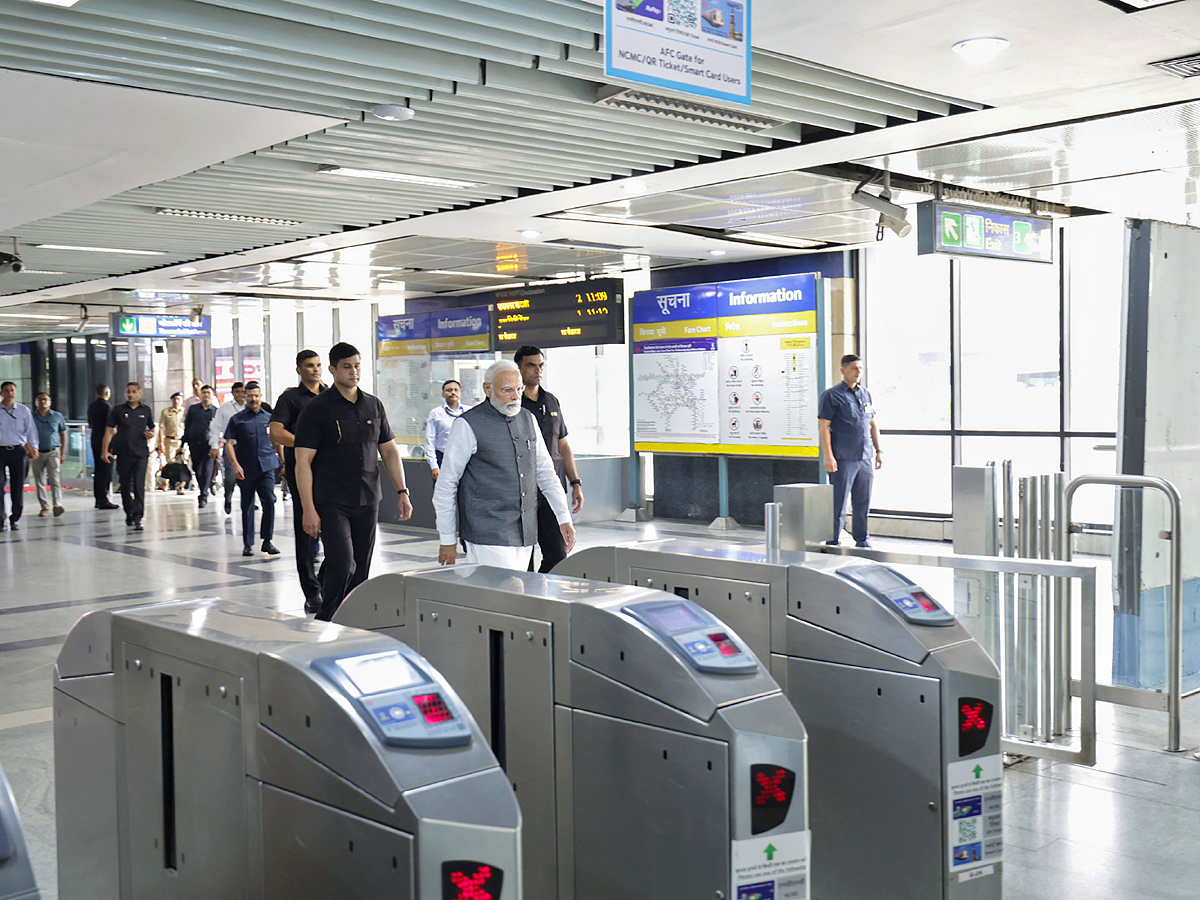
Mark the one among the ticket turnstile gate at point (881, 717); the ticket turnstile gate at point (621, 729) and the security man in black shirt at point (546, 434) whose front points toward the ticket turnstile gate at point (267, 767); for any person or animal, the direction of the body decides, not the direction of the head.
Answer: the security man in black shirt

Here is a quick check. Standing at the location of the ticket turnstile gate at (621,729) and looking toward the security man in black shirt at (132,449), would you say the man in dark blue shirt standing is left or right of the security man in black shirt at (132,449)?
right

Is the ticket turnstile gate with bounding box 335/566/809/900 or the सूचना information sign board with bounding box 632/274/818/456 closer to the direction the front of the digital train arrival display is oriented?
the ticket turnstile gate

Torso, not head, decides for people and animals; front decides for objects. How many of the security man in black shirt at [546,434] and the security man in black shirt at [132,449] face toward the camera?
2

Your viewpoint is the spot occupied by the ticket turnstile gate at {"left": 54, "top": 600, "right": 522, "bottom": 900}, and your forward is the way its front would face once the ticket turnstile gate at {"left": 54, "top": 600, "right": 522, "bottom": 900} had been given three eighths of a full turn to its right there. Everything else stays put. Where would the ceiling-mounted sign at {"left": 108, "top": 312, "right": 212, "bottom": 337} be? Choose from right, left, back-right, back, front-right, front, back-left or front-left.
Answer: right

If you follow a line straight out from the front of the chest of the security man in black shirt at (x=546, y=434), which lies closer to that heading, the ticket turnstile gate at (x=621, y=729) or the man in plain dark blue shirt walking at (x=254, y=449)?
the ticket turnstile gate

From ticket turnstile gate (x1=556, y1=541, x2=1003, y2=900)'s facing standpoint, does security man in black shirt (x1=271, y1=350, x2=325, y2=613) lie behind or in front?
behind

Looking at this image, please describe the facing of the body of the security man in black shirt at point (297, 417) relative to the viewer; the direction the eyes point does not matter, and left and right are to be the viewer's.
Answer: facing the viewer and to the right of the viewer
